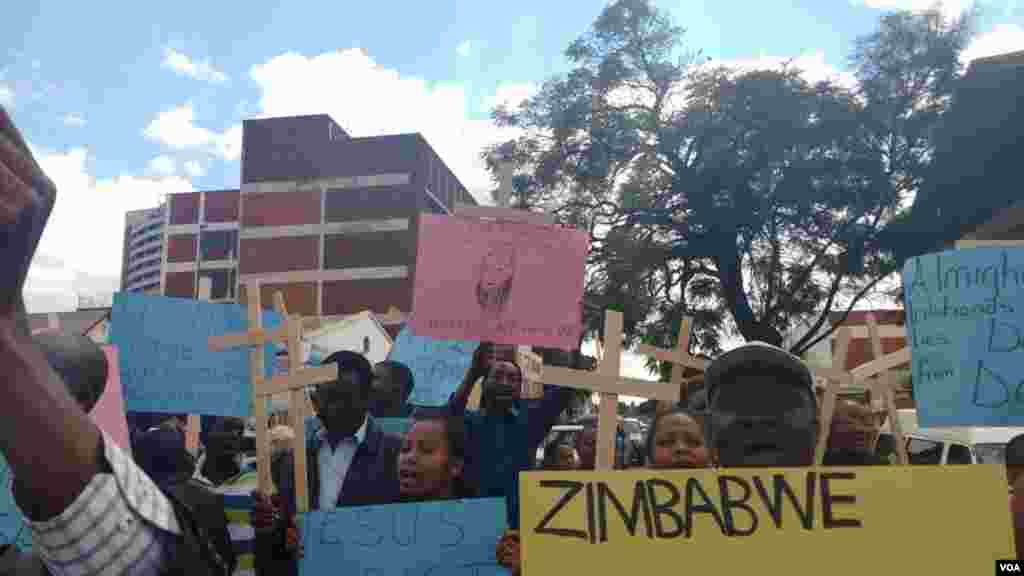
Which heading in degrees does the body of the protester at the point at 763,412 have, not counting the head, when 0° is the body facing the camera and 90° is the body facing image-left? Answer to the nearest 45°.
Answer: approximately 0°

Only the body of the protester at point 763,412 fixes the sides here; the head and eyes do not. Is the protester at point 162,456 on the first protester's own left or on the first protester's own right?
on the first protester's own right

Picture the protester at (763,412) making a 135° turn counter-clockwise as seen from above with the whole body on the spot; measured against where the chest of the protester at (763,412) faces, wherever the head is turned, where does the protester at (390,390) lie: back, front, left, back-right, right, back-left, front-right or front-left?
left

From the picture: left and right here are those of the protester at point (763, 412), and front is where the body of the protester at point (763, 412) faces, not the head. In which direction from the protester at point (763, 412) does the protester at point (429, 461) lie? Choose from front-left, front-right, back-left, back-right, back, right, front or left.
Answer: back-right

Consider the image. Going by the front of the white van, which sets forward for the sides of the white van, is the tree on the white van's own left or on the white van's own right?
on the white van's own right

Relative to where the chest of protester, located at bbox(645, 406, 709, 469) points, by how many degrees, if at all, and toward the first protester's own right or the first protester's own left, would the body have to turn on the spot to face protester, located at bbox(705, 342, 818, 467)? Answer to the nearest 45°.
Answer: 0° — they already face them

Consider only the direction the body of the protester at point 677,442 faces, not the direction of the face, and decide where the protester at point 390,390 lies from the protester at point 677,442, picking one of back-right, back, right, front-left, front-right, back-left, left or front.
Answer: back-right

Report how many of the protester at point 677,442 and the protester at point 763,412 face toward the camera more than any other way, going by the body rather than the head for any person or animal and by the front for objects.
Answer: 2

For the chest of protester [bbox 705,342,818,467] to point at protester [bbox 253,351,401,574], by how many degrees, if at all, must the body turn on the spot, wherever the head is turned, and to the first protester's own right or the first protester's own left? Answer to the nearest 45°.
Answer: approximately 135° to the first protester's own right

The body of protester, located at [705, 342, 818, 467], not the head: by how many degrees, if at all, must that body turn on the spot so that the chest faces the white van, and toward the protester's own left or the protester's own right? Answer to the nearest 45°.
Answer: approximately 180°
